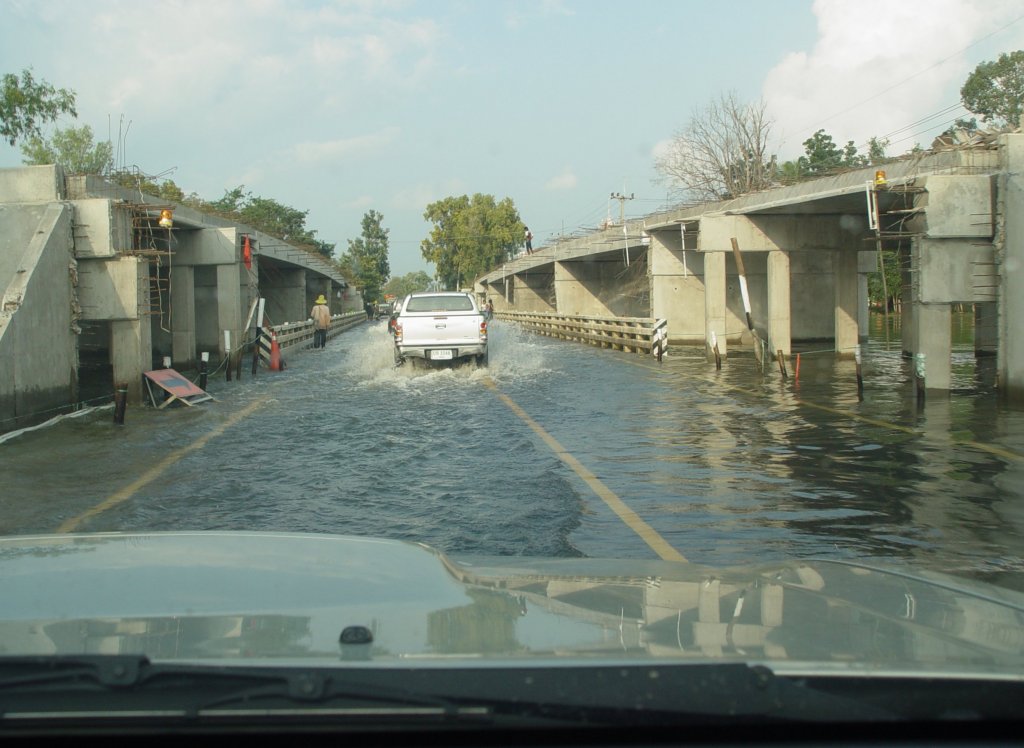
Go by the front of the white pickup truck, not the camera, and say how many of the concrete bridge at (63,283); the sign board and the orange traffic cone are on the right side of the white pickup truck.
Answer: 0

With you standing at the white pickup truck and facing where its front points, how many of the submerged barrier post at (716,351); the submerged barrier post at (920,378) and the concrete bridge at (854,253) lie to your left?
0

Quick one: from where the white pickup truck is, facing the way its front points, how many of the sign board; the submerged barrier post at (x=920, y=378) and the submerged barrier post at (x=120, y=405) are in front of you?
0

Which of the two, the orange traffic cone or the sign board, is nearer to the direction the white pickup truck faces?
the orange traffic cone

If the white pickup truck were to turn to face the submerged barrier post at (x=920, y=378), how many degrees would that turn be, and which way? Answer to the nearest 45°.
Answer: approximately 135° to its right

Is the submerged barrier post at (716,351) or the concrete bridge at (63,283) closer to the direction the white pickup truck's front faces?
the submerged barrier post

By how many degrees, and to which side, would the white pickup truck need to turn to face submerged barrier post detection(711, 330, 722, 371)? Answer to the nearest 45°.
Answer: approximately 45° to its right

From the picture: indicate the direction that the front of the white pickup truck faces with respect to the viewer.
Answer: facing away from the viewer

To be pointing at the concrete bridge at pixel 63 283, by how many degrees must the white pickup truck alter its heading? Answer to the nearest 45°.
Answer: approximately 135° to its left

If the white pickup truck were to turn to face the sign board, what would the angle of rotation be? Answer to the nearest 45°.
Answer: approximately 135° to its left

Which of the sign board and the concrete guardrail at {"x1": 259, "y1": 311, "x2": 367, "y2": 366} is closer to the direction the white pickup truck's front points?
the concrete guardrail

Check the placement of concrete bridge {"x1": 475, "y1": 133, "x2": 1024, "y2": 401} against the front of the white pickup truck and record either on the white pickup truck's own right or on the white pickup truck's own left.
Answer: on the white pickup truck's own right

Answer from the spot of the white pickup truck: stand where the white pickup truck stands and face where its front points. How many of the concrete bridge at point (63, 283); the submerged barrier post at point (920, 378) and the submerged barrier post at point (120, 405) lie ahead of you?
0

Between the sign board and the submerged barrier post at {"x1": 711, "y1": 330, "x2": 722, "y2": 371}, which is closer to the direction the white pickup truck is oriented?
the submerged barrier post
